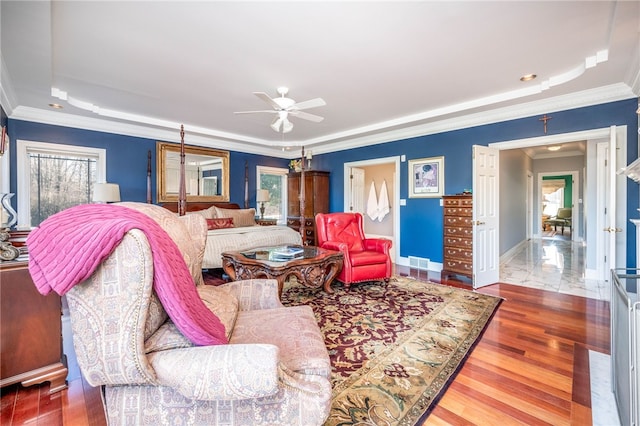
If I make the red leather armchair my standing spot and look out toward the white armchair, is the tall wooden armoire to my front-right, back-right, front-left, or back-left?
back-right

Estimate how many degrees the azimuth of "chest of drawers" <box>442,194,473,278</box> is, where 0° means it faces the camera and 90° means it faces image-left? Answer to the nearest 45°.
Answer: approximately 45°

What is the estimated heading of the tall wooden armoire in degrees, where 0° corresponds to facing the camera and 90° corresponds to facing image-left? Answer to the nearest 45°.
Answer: approximately 45°

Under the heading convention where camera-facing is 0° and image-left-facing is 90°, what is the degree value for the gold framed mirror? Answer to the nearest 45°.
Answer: approximately 315°

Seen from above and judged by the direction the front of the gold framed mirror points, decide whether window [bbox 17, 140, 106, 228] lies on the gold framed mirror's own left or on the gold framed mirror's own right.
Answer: on the gold framed mirror's own right

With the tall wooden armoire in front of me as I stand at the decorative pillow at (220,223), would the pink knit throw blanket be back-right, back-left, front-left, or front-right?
back-right

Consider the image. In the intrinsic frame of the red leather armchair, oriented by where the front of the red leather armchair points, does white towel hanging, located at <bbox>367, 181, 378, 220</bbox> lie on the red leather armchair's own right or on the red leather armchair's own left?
on the red leather armchair's own left

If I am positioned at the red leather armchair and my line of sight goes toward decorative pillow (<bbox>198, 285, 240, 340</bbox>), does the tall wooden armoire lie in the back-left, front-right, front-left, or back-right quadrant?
back-right

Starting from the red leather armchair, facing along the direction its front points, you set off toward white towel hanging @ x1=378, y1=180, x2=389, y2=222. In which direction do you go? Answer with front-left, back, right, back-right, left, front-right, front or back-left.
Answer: back-left
